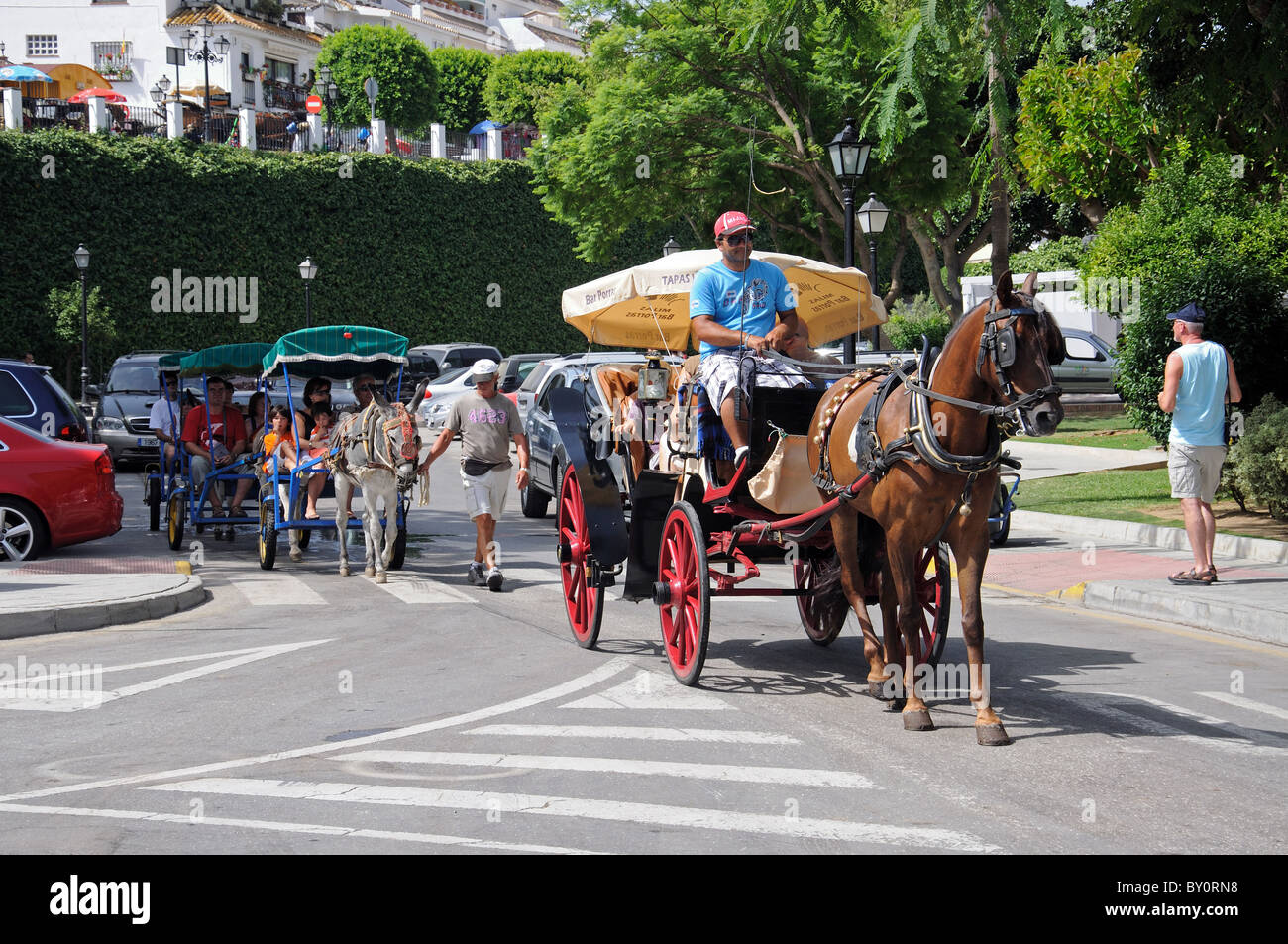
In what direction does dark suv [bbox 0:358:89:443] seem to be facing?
to the viewer's left

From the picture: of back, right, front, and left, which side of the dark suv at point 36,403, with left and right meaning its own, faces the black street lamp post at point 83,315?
right

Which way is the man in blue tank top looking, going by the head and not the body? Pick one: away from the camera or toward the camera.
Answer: away from the camera

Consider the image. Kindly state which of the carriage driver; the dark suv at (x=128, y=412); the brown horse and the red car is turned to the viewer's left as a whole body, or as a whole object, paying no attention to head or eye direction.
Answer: the red car

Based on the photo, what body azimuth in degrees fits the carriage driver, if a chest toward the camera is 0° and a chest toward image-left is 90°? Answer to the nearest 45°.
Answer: approximately 315°

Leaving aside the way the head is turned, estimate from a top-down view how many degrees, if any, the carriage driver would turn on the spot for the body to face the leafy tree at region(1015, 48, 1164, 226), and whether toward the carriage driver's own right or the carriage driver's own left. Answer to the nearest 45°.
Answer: approximately 135° to the carriage driver's own left

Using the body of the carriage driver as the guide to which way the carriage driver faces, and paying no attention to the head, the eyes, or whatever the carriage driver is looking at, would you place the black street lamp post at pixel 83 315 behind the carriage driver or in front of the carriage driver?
behind

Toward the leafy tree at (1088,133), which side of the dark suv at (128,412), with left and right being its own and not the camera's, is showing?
left

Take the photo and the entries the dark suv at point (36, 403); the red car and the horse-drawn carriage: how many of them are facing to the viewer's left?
2

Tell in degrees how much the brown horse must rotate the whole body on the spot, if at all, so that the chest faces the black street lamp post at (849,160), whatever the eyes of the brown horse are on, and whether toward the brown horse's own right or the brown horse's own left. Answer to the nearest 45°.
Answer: approximately 135° to the brown horse's own left

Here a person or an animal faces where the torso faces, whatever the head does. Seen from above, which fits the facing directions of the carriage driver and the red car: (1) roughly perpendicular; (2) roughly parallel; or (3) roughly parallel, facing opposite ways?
roughly perpendicular

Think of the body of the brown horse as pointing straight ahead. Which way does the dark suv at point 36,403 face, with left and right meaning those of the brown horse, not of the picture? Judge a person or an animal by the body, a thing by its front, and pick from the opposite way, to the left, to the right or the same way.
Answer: to the right
